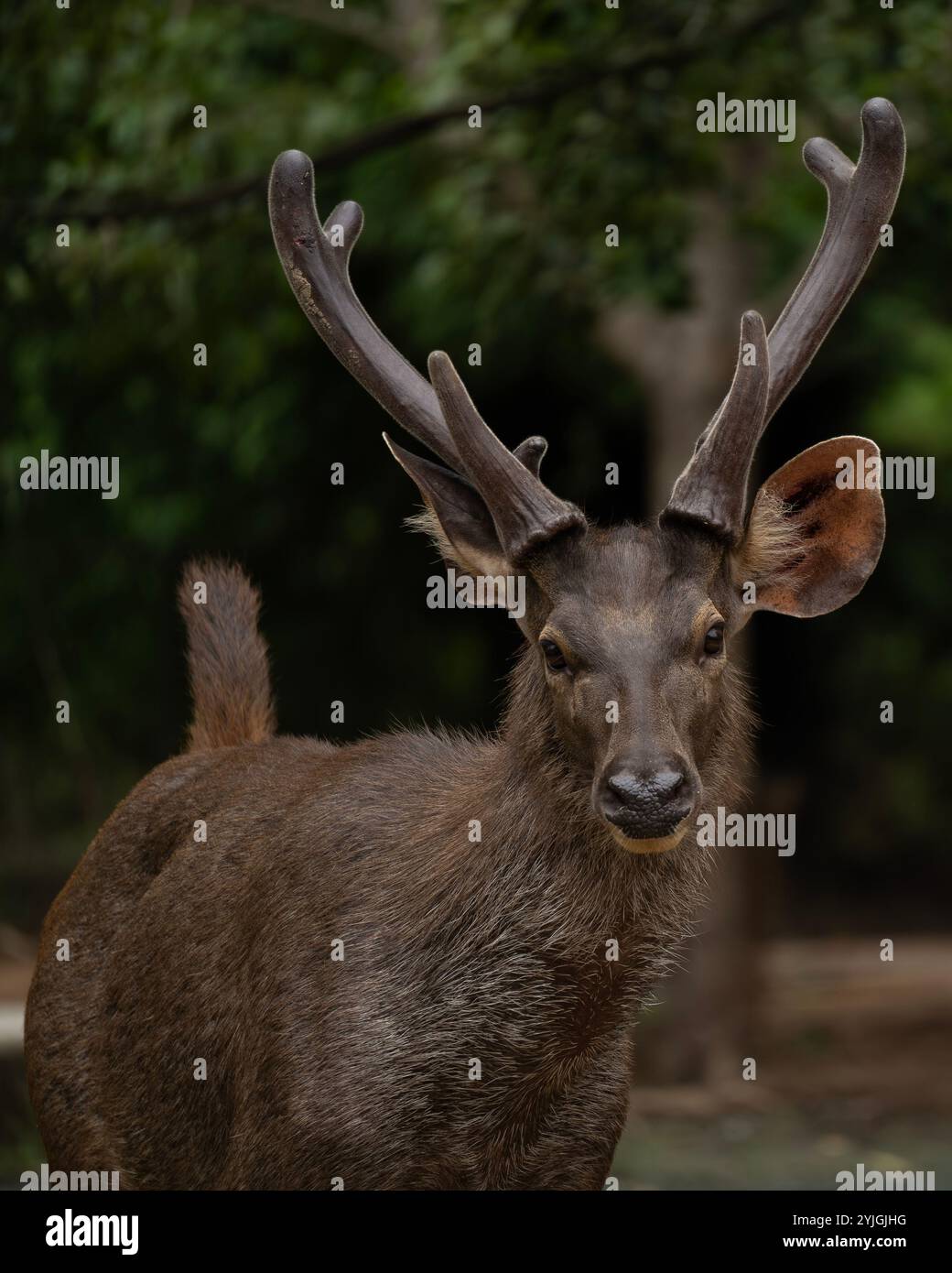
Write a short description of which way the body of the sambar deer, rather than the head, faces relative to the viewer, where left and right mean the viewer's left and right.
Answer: facing the viewer and to the right of the viewer

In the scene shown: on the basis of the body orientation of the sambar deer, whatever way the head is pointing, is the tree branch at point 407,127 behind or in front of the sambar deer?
behind
